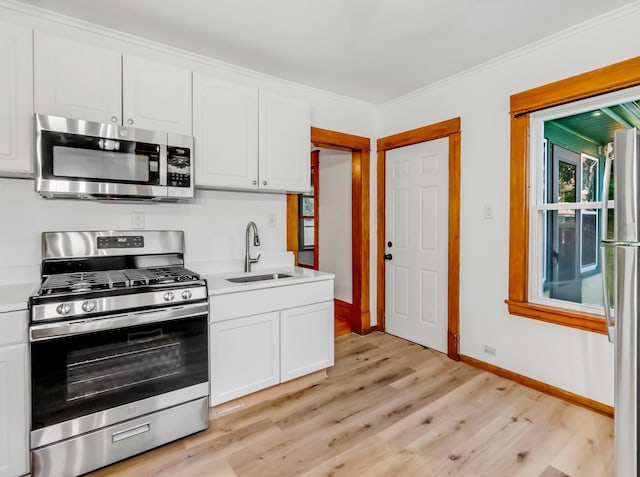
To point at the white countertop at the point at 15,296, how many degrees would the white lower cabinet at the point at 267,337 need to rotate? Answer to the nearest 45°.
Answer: approximately 135° to its right

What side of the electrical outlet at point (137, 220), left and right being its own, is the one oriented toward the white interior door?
left

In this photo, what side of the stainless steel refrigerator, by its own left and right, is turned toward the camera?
left

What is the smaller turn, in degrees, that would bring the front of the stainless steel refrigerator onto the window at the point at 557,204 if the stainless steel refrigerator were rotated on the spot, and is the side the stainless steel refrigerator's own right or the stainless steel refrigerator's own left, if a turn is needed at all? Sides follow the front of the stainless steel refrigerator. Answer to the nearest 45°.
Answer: approximately 90° to the stainless steel refrigerator's own right

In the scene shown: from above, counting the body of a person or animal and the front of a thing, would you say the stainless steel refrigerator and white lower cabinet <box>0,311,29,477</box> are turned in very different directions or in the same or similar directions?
very different directions

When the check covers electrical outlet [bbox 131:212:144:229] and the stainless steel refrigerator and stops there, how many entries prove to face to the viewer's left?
1

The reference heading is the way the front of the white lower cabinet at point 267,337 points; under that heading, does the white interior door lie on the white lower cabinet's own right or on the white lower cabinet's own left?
on the white lower cabinet's own left

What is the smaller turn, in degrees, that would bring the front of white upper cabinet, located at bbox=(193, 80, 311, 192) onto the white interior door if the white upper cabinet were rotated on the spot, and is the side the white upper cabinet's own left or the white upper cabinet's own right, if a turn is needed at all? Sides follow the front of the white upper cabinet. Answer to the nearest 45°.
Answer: approximately 45° to the white upper cabinet's own left
